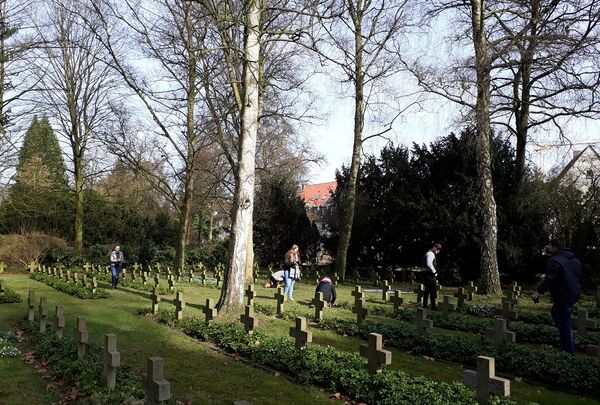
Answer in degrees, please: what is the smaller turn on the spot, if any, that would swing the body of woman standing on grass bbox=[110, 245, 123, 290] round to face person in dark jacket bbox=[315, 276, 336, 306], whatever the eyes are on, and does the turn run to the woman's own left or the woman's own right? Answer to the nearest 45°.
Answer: approximately 45° to the woman's own left

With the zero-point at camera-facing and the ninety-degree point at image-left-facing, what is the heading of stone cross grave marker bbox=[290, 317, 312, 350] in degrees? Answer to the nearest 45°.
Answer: approximately 45°

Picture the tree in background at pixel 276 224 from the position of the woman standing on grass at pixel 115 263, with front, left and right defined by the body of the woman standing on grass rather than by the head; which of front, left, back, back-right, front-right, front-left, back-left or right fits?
back-left

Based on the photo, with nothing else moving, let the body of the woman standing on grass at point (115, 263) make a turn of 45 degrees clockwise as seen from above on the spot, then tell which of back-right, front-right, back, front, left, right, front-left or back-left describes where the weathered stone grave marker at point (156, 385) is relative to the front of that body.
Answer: front-left

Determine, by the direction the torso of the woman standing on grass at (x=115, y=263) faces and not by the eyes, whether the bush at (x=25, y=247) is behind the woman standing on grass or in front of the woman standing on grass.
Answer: behind

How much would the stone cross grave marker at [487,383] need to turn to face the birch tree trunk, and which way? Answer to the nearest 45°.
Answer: approximately 90° to its right

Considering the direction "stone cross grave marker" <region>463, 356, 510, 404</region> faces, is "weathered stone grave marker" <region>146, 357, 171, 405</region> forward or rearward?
forward

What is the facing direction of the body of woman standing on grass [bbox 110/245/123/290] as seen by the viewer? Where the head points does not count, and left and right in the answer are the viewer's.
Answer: facing the viewer

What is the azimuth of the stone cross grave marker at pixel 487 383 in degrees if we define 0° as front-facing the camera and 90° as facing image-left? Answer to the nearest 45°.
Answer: approximately 45°

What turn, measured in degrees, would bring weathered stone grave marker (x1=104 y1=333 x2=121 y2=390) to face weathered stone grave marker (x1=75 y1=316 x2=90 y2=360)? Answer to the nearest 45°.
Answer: approximately 90° to its right

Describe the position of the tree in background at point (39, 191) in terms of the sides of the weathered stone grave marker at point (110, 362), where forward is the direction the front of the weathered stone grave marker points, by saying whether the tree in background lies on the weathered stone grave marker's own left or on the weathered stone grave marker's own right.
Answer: on the weathered stone grave marker's own right
